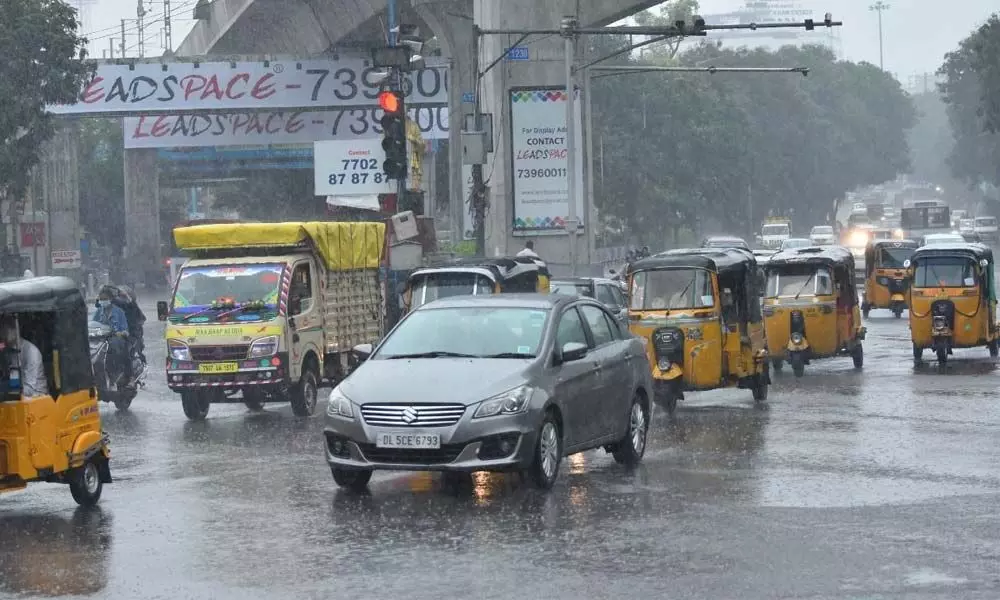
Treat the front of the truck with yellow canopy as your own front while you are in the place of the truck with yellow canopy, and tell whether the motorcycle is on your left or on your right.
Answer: on your right

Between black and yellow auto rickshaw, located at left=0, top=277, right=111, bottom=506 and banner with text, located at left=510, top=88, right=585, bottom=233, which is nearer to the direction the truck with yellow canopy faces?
the black and yellow auto rickshaw

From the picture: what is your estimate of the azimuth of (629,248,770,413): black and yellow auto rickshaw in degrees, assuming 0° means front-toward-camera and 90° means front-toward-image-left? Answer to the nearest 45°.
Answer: approximately 45°

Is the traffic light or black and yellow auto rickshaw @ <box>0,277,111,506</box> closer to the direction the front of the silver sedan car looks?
the black and yellow auto rickshaw

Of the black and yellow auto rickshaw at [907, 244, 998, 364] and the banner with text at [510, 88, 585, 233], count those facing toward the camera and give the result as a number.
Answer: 2

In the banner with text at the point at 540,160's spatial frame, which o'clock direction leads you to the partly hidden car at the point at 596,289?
The partly hidden car is roughly at 12 o'clock from the banner with text.

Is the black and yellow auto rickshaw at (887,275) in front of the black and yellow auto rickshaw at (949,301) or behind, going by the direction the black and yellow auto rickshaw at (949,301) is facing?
behind

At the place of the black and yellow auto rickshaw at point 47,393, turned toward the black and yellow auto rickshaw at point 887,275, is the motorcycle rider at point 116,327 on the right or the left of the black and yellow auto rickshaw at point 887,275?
left

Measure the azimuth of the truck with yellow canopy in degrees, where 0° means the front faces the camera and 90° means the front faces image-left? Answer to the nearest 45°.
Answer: approximately 45°

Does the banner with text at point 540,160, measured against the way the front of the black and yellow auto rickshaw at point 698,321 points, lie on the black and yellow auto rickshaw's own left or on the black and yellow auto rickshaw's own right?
on the black and yellow auto rickshaw's own right
